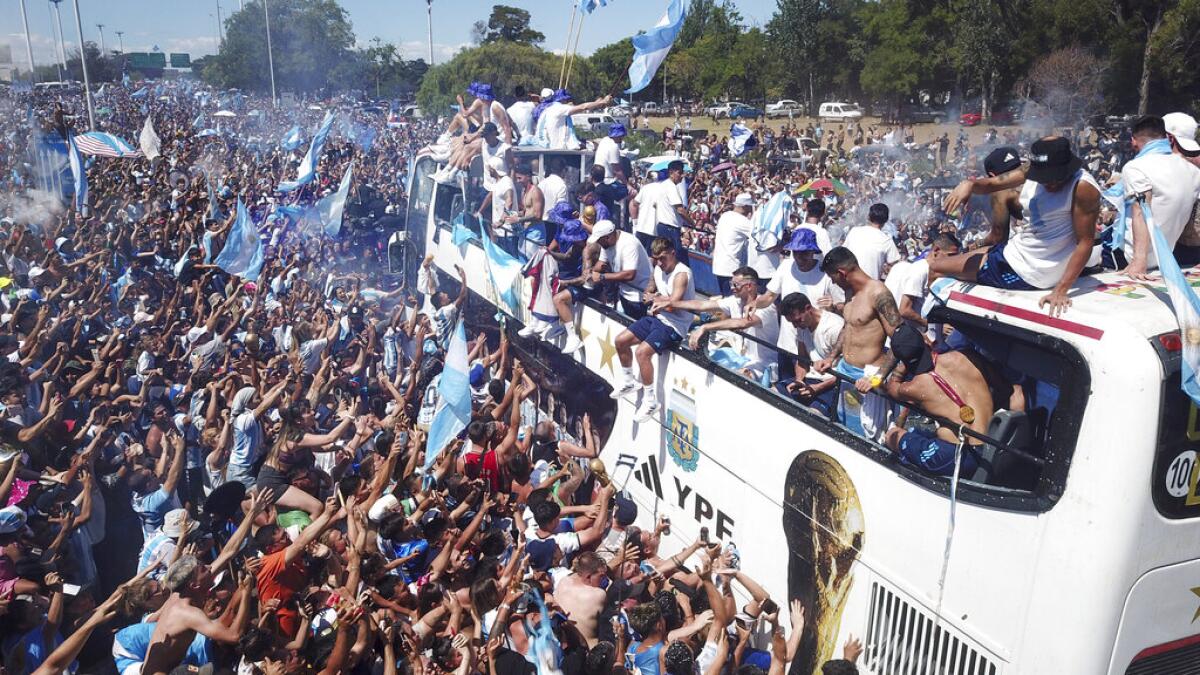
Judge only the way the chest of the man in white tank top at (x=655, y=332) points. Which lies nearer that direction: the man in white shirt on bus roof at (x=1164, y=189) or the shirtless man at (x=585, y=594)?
the shirtless man

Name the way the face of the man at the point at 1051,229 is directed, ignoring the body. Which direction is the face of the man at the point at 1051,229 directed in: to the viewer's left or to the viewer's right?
to the viewer's left

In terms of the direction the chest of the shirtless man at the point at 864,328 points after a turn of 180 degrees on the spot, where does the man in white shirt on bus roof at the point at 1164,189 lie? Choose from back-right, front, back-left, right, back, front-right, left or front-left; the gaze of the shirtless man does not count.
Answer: front-right

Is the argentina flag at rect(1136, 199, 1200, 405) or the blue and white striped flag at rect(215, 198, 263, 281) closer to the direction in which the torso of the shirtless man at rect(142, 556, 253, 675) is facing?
the argentina flag

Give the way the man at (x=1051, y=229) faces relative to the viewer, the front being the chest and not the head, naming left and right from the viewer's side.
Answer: facing the viewer and to the left of the viewer

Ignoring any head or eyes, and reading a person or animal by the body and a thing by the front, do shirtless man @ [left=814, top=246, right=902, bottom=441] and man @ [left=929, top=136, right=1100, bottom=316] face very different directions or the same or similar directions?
same or similar directions

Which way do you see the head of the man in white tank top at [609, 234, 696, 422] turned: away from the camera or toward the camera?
toward the camera

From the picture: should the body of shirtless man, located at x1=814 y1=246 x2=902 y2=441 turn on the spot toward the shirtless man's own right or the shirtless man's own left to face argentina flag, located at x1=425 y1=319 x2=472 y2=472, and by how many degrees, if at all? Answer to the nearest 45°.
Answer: approximately 45° to the shirtless man's own right

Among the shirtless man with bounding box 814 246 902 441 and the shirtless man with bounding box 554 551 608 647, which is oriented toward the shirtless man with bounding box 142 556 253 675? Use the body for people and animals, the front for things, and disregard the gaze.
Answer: the shirtless man with bounding box 814 246 902 441

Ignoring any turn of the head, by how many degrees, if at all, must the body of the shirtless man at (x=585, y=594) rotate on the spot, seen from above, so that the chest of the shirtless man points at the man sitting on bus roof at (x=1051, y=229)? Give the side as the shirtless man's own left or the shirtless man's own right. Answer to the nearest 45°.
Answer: approximately 45° to the shirtless man's own right

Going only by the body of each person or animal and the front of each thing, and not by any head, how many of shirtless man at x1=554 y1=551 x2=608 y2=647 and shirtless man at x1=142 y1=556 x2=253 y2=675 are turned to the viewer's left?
0

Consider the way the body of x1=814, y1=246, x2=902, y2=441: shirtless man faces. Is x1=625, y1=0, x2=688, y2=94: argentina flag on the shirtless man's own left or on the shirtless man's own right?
on the shirtless man's own right

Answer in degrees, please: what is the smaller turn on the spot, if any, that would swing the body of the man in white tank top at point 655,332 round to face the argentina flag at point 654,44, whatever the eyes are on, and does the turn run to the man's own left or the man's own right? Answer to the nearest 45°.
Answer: approximately 135° to the man's own right

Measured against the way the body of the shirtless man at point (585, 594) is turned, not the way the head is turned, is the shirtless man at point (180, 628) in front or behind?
behind

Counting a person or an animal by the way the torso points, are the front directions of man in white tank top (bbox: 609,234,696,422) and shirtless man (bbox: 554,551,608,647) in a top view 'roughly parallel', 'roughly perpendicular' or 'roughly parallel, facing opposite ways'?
roughly parallel, facing opposite ways

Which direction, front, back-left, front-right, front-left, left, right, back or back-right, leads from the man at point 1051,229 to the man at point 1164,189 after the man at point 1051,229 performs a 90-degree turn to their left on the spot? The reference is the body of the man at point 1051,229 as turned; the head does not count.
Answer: left

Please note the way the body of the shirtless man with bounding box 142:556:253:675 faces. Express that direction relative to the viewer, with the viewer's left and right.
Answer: facing away from the viewer and to the right of the viewer

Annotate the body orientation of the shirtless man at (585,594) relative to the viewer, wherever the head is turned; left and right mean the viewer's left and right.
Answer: facing away from the viewer and to the right of the viewer
